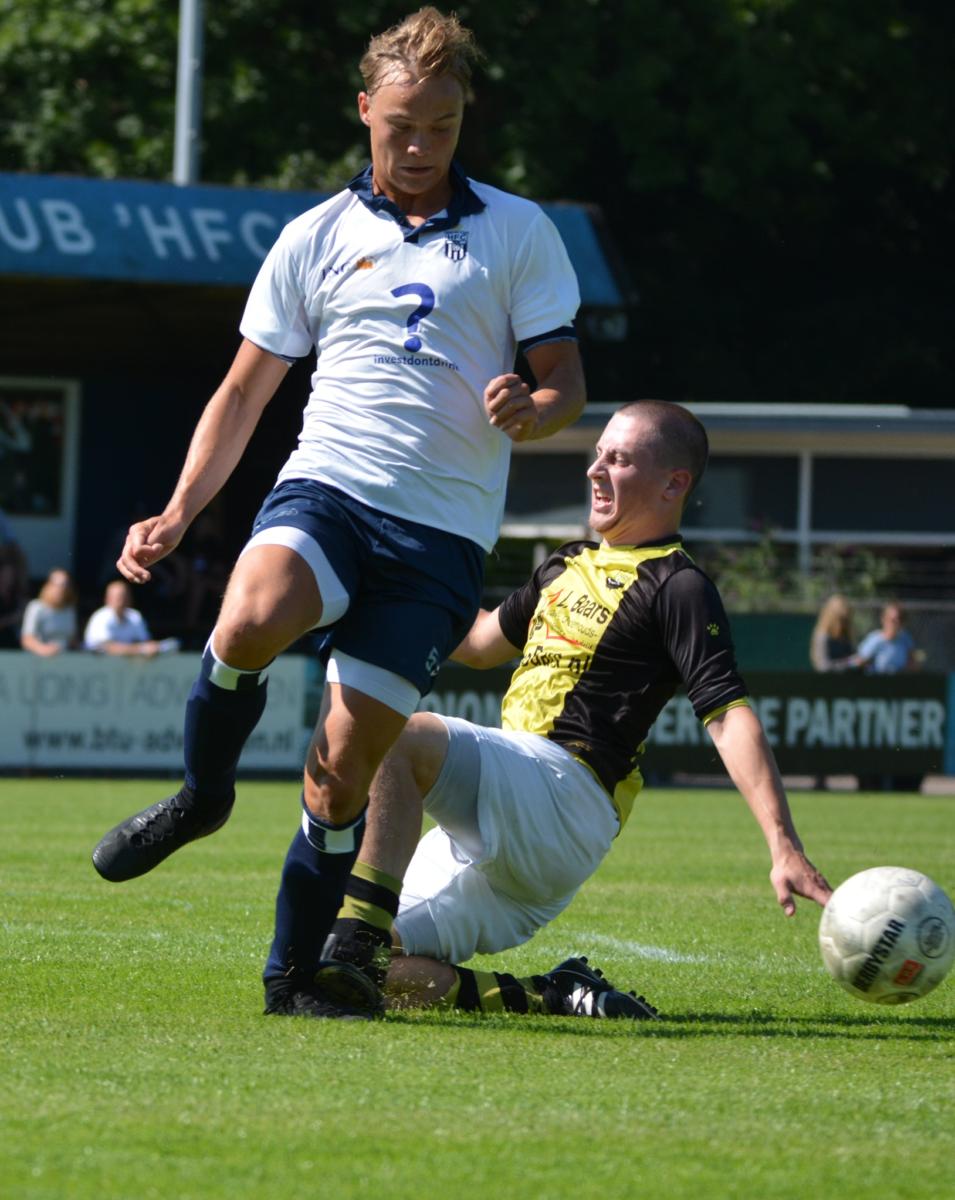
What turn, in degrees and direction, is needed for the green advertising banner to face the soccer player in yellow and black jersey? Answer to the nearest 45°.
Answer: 0° — it already faces them

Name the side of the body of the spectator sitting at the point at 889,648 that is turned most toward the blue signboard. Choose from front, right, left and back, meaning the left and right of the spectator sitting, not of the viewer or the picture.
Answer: right

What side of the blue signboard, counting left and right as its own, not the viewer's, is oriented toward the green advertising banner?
front

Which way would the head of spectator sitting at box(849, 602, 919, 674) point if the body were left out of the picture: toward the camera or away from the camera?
toward the camera

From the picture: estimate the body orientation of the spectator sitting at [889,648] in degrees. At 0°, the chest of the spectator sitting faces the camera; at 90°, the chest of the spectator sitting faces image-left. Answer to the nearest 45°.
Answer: approximately 0°

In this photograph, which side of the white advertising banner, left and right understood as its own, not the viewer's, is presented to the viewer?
front

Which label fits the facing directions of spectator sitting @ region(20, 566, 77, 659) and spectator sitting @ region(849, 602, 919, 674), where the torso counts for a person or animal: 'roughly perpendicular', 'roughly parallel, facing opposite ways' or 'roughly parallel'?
roughly parallel

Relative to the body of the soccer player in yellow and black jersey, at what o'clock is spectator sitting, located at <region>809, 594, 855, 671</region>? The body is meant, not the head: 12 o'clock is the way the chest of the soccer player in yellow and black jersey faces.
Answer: The spectator sitting is roughly at 5 o'clock from the soccer player in yellow and black jersey.

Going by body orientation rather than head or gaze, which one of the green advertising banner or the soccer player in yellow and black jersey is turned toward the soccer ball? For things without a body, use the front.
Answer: the green advertising banner

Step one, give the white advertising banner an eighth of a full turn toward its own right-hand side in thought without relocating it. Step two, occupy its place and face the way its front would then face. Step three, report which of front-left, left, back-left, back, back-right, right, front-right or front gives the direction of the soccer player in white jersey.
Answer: front-left

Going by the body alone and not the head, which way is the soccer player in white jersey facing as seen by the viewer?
toward the camera

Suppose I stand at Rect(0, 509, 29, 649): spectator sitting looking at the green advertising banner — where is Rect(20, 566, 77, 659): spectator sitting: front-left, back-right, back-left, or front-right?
front-right

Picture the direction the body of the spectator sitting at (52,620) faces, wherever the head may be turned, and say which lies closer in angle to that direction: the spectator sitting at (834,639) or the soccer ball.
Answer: the soccer ball

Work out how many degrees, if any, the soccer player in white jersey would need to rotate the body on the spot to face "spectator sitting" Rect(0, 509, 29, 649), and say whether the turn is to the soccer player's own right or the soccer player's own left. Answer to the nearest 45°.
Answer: approximately 180°

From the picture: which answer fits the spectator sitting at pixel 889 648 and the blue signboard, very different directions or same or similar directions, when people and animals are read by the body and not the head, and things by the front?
same or similar directions

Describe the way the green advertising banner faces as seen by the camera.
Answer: facing the viewer
